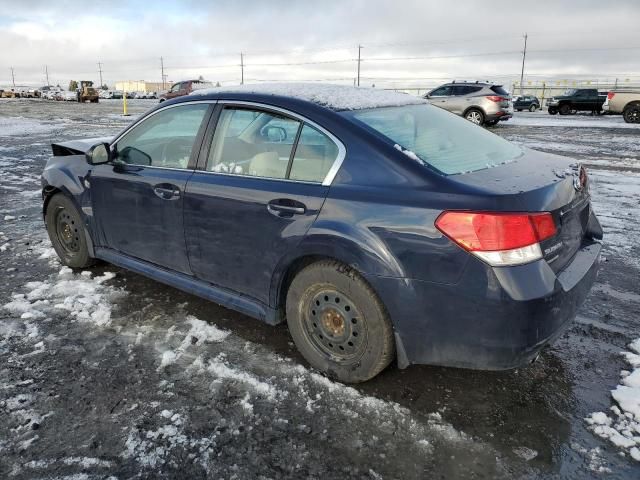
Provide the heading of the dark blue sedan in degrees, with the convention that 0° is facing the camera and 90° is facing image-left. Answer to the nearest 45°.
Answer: approximately 135°

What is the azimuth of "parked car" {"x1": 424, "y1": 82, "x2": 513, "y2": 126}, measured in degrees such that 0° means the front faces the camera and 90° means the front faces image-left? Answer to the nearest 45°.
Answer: approximately 135°

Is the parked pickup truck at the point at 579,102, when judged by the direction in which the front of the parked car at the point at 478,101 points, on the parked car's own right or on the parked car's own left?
on the parked car's own right

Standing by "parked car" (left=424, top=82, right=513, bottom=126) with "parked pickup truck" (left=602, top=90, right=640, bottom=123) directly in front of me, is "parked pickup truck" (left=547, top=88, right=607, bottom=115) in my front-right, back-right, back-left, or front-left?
front-left

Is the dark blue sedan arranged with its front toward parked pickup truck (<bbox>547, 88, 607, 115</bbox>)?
no

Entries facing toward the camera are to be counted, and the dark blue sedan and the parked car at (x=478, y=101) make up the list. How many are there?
0

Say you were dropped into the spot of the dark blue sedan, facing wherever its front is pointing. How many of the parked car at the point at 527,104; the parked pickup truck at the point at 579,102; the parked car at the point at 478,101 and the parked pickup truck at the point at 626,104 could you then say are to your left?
0

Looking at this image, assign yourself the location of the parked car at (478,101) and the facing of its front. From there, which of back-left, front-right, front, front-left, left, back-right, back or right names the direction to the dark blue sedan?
back-left

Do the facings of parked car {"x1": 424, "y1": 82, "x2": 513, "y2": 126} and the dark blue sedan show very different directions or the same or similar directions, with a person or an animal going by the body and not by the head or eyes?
same or similar directions

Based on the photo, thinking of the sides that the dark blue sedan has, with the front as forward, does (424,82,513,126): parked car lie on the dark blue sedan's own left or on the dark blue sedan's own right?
on the dark blue sedan's own right

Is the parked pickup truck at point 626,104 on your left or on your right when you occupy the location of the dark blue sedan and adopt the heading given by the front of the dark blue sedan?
on your right

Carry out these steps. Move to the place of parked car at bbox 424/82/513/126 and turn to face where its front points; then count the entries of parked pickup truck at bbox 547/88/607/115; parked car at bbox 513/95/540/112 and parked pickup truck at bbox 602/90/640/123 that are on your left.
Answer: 0
